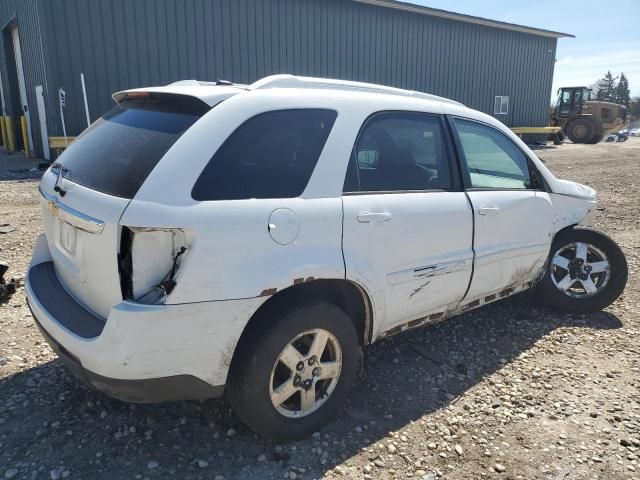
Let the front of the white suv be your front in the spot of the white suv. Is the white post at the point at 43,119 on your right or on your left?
on your left

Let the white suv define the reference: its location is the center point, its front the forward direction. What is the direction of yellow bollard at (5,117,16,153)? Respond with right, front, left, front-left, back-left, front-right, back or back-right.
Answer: left

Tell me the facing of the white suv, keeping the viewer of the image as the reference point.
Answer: facing away from the viewer and to the right of the viewer
